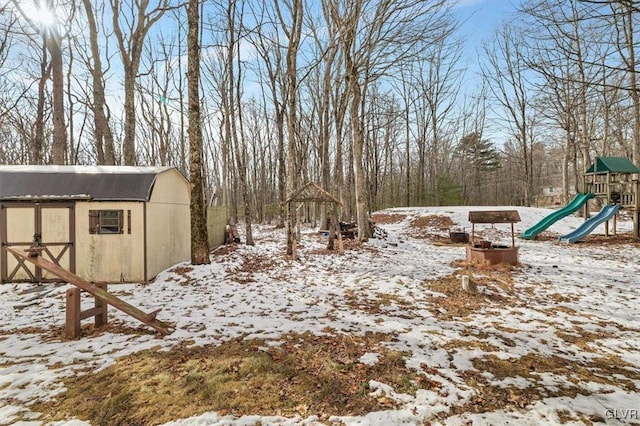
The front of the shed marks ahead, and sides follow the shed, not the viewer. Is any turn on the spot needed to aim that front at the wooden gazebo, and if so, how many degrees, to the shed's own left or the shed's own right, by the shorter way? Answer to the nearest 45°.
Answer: approximately 135° to the shed's own left

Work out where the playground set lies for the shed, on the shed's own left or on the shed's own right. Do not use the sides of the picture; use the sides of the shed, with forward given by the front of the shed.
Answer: on the shed's own left

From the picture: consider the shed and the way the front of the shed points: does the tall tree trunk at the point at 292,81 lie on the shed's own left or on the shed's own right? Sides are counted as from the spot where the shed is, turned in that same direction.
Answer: on the shed's own left

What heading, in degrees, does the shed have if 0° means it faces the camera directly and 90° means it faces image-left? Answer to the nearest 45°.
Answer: approximately 45°

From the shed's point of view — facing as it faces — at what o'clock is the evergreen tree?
The evergreen tree is roughly at 7 o'clock from the shed.
